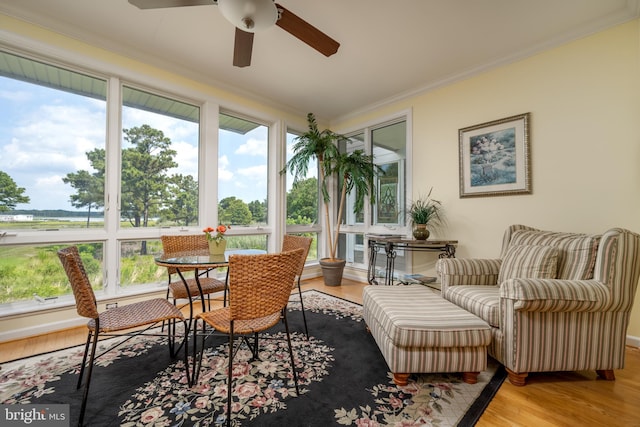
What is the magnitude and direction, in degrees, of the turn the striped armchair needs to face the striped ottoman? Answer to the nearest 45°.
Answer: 0° — it already faces it

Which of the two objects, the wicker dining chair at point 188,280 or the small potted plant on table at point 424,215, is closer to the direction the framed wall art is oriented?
the wicker dining chair

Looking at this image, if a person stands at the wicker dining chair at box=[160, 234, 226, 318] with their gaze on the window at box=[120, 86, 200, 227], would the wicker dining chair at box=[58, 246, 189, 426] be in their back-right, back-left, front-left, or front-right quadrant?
back-left

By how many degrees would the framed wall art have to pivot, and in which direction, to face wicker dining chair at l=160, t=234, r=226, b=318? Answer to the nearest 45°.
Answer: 0° — it already faces it

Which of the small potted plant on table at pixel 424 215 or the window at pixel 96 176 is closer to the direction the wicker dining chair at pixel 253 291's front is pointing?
the window

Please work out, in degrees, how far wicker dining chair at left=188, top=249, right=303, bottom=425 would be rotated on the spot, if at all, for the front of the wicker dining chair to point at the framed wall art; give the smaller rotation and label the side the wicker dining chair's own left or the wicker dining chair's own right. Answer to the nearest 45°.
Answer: approximately 135° to the wicker dining chair's own right

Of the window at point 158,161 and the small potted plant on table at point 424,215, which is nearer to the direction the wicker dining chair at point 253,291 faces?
the window

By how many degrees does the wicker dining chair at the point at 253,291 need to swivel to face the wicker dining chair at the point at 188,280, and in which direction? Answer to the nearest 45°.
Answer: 0° — it already faces it

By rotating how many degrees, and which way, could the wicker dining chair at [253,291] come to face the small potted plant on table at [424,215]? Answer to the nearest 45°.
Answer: approximately 90° to its right

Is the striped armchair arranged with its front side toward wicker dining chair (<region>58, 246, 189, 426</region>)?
yes
